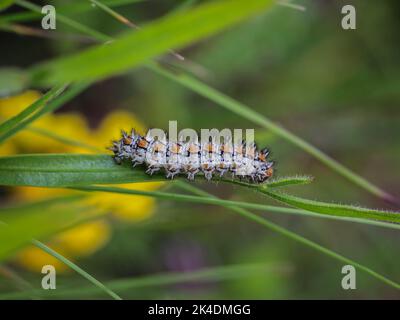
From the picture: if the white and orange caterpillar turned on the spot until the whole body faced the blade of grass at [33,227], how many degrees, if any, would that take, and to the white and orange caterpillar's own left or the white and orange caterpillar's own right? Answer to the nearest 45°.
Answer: approximately 90° to the white and orange caterpillar's own right

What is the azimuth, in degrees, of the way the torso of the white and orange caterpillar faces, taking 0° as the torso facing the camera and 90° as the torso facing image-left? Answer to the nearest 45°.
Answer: approximately 270°
